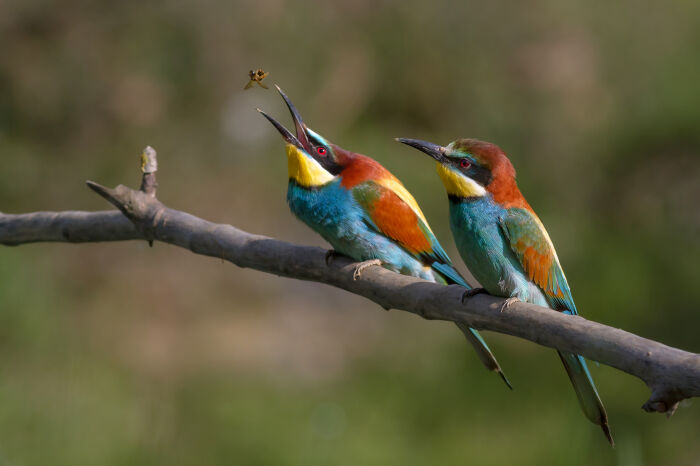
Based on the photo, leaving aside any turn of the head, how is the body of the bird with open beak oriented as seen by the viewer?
to the viewer's left

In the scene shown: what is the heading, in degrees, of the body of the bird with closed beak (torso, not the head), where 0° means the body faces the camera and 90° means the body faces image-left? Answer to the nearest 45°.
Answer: approximately 90°

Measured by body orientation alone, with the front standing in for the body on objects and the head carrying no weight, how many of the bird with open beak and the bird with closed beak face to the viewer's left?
2
